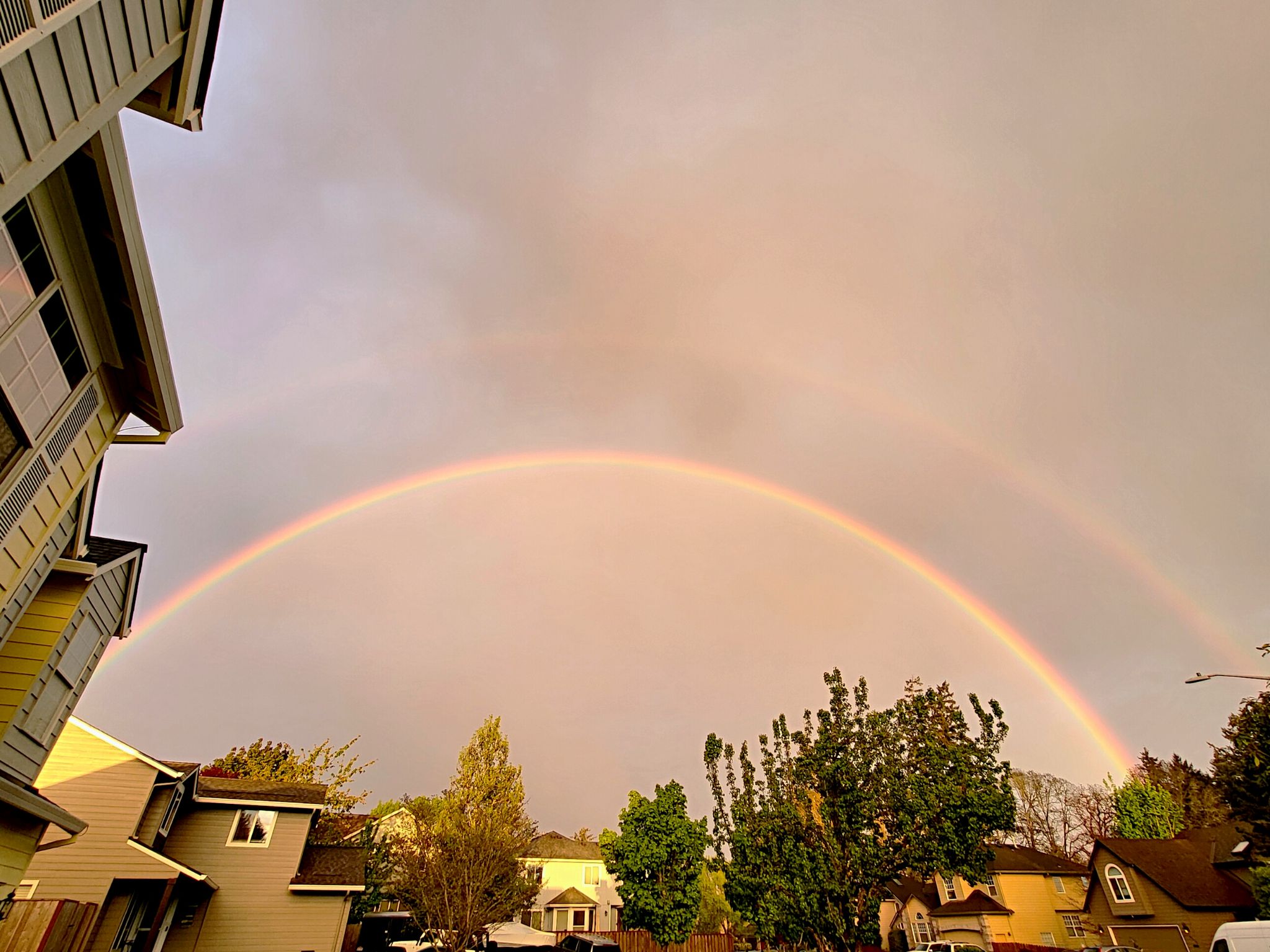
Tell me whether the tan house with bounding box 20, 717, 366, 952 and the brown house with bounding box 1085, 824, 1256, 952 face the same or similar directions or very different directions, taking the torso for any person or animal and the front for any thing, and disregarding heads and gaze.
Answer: very different directions

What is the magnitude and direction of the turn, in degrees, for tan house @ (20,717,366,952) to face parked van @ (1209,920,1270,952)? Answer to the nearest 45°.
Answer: approximately 45° to its right

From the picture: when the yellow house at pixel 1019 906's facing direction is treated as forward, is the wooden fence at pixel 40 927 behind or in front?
in front

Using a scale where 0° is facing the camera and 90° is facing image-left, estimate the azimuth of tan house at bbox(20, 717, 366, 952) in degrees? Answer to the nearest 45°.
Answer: approximately 270°

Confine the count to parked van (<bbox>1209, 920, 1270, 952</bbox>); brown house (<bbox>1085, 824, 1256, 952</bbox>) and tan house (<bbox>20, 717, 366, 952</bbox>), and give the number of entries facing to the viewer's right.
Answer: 1

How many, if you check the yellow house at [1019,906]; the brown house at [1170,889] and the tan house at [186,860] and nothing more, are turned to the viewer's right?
1
